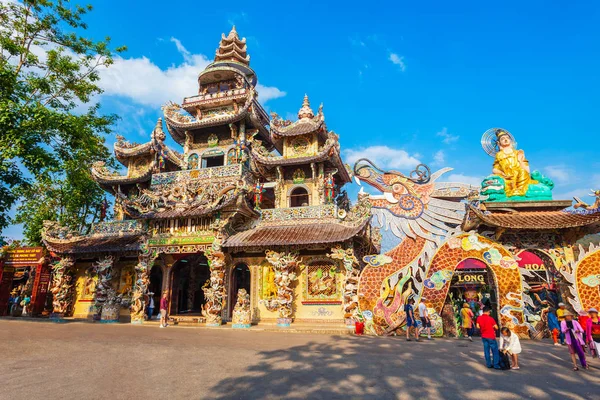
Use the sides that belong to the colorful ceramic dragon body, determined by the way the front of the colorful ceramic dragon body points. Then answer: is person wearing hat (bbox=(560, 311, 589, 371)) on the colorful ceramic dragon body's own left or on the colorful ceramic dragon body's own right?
on the colorful ceramic dragon body's own left

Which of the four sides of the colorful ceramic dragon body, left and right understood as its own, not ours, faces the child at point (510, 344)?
left

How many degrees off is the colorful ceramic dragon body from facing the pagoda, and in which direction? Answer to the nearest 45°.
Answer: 0° — it already faces it

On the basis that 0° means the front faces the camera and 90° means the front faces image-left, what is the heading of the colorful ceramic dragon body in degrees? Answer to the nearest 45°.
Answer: approximately 90°

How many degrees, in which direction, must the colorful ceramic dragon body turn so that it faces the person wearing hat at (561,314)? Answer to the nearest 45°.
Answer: approximately 135° to its left

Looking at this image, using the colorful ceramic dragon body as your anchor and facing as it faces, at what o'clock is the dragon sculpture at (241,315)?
The dragon sculpture is roughly at 12 o'clock from the colorful ceramic dragon body.

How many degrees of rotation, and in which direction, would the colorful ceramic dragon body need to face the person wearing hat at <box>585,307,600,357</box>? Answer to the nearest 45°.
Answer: approximately 135° to its left

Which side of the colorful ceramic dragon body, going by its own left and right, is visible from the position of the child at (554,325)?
back

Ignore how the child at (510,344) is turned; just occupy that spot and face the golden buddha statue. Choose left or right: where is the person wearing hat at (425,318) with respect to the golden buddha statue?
left
